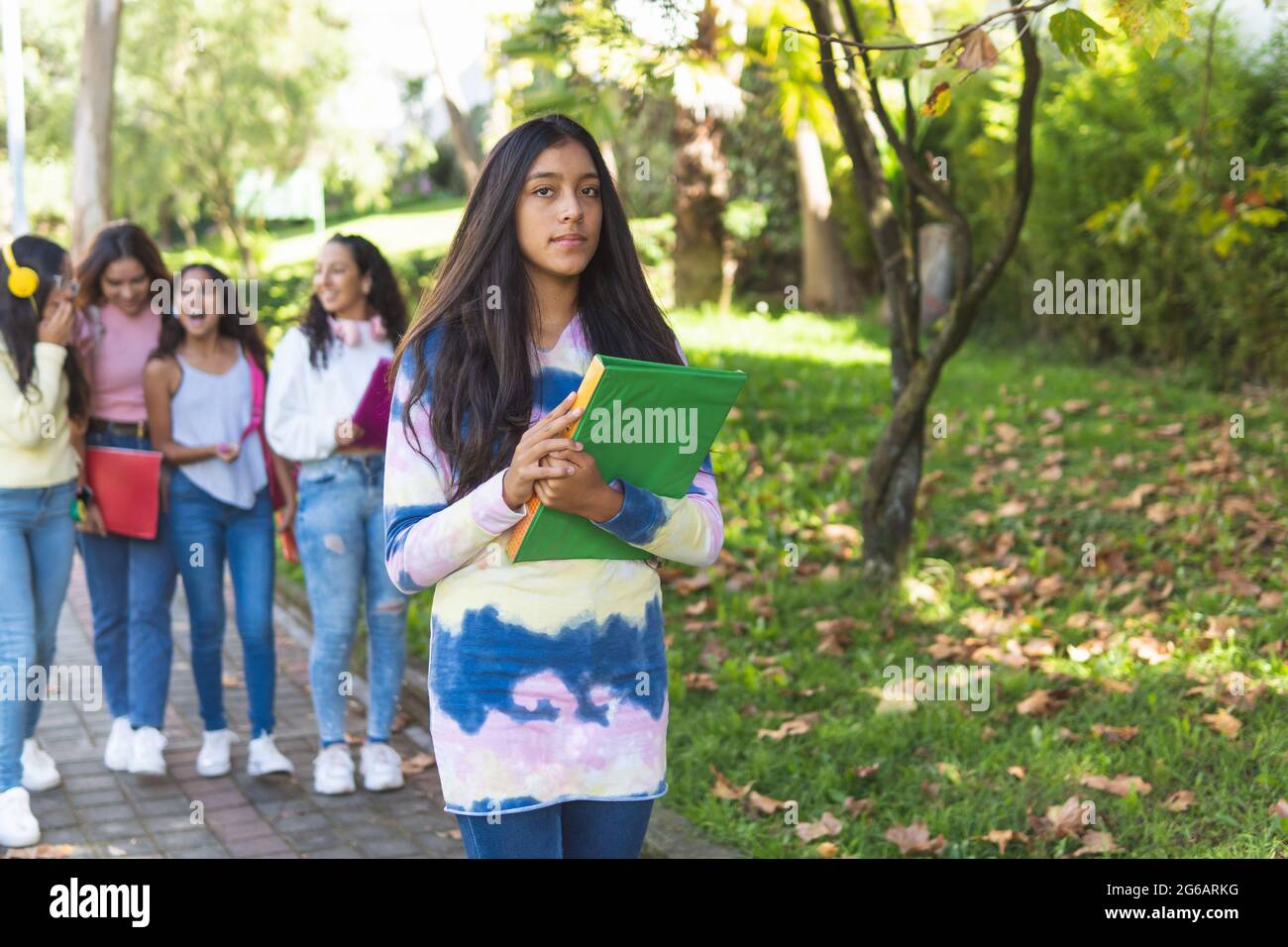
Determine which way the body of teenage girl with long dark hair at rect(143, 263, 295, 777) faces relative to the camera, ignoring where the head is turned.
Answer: toward the camera

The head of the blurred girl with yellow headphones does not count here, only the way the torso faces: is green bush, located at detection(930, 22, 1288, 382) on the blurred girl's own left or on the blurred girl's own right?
on the blurred girl's own left

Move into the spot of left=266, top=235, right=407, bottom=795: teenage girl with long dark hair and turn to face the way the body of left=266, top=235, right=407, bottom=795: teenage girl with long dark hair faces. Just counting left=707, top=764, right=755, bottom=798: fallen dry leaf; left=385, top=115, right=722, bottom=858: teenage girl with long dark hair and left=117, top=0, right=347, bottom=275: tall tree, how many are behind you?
1

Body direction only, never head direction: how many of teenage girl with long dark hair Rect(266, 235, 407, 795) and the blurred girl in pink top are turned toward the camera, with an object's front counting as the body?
2

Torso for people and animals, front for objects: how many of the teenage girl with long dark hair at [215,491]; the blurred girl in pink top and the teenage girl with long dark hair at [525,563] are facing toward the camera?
3

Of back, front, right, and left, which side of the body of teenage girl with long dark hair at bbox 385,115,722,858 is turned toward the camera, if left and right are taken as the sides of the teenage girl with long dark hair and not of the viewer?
front

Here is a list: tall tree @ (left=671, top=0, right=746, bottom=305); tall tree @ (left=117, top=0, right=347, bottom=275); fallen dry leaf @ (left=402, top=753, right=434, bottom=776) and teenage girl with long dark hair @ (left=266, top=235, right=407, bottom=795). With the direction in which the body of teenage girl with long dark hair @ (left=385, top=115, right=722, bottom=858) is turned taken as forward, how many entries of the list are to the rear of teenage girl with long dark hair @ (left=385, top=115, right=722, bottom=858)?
4

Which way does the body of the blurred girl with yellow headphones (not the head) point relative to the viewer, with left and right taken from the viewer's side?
facing the viewer and to the right of the viewer

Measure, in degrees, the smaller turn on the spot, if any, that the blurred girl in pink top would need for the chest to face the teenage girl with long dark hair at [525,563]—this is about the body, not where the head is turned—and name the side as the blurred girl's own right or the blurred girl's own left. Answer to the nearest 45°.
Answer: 0° — they already face them

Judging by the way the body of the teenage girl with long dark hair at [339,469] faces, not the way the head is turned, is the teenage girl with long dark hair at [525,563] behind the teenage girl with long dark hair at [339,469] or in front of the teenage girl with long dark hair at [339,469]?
in front

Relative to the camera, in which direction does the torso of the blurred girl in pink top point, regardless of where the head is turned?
toward the camera
